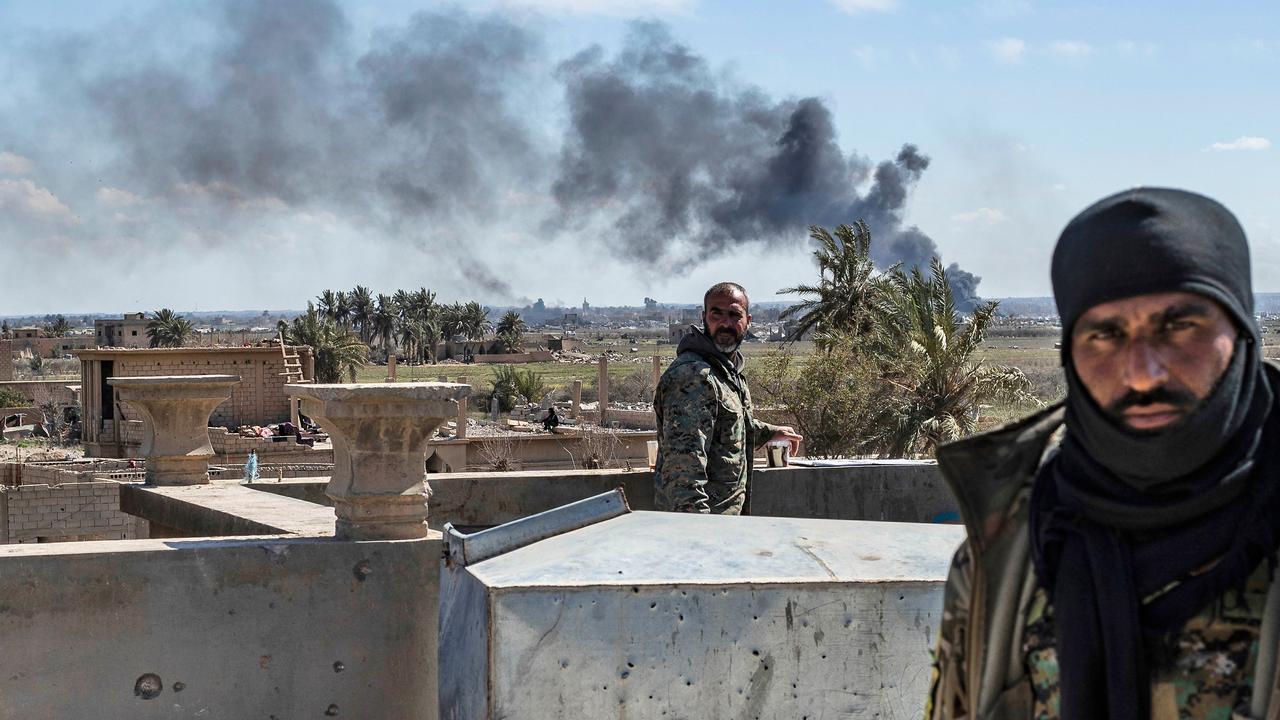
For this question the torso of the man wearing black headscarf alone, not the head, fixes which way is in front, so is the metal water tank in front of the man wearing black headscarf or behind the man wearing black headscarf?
behind

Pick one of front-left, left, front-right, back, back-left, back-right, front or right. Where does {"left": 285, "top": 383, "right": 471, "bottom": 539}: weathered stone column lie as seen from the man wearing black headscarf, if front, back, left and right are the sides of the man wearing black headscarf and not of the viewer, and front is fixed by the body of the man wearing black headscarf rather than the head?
back-right

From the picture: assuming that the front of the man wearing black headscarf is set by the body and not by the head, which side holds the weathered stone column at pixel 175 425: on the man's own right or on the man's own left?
on the man's own right

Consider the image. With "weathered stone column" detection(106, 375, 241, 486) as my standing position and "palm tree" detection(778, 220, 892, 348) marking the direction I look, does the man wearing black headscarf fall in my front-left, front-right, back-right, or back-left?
back-right

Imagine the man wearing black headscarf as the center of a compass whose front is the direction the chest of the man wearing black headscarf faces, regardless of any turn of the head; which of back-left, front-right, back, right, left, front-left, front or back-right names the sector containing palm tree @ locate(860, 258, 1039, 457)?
back

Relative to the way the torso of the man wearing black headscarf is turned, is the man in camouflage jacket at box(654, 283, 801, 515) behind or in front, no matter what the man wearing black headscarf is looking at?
behind

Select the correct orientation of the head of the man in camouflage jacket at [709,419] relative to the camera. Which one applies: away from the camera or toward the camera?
toward the camera

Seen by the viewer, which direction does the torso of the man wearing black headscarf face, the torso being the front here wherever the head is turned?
toward the camera

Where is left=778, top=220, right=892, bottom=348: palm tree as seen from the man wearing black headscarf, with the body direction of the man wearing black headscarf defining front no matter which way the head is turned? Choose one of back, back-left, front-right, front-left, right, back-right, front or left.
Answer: back

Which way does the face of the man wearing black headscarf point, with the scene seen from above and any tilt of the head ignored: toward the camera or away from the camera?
toward the camera
